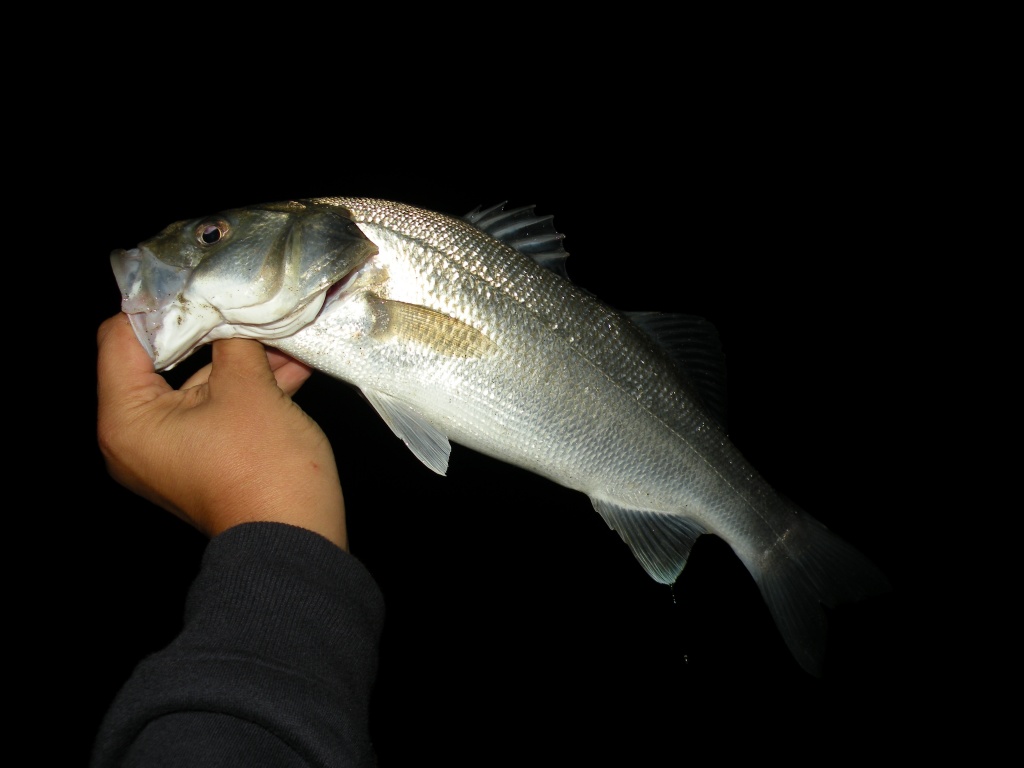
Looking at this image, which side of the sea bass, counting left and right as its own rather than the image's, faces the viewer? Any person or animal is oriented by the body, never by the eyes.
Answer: left
